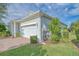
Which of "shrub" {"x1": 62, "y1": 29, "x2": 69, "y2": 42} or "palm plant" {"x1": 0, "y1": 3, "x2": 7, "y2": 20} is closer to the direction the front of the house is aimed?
the palm plant

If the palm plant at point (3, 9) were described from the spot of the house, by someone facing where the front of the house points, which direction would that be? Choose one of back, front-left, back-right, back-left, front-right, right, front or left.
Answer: front-right

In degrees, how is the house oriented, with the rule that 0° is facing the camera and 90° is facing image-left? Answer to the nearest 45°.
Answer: approximately 45°

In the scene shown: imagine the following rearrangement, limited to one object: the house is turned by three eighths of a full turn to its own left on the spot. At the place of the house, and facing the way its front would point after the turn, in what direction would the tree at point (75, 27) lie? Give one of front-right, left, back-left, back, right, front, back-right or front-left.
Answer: front

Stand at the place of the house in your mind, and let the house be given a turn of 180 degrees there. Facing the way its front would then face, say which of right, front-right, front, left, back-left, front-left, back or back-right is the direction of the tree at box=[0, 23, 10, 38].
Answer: back-left
